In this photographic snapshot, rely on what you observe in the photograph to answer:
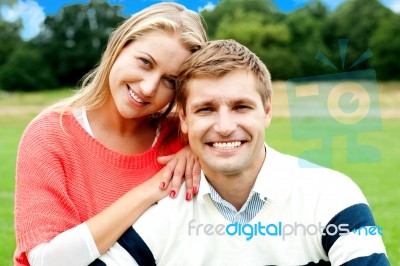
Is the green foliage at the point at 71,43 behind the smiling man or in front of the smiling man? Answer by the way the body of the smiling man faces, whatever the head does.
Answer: behind

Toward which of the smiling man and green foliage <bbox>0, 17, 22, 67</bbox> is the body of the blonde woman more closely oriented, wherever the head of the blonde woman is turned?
the smiling man

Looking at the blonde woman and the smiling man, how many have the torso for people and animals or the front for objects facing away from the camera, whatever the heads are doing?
0

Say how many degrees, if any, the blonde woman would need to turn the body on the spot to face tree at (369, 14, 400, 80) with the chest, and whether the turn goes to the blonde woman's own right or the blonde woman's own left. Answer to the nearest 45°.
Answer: approximately 90° to the blonde woman's own left

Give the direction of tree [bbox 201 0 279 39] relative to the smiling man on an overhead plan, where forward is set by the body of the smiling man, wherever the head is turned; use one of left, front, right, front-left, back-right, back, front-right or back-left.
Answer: back

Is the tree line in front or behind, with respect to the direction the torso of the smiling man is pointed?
behind

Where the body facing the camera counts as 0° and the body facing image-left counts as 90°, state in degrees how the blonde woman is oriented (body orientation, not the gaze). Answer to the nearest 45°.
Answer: approximately 315°

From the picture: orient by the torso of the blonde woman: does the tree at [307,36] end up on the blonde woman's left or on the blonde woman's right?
on the blonde woman's left
